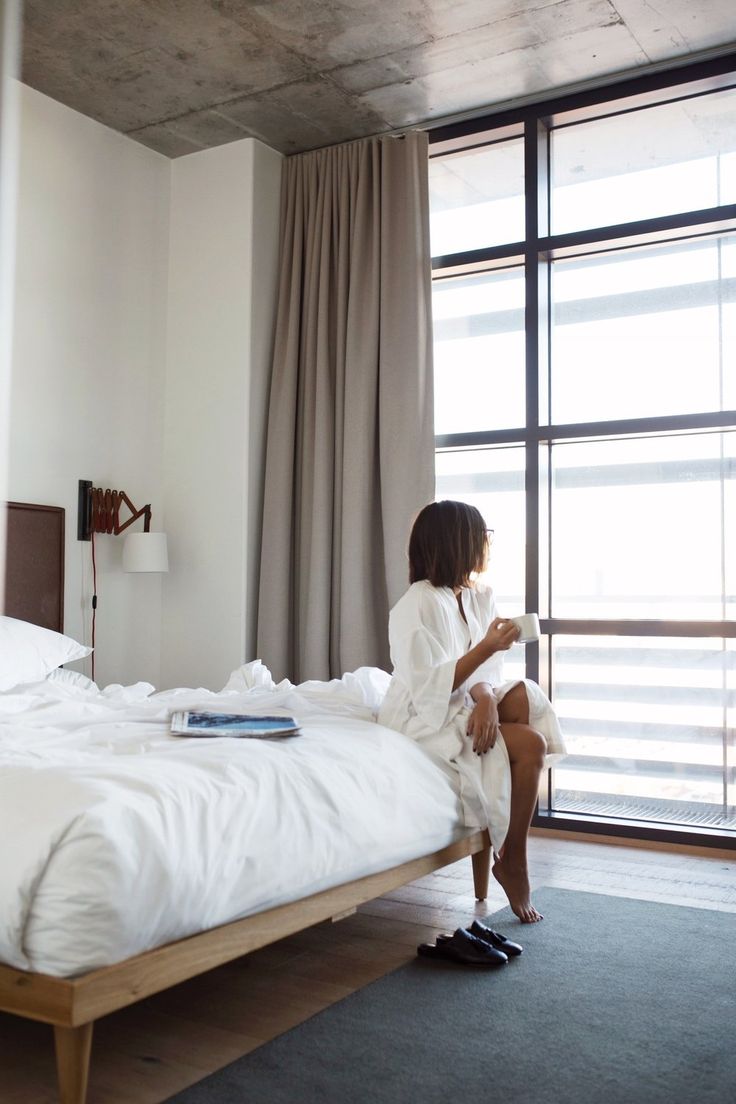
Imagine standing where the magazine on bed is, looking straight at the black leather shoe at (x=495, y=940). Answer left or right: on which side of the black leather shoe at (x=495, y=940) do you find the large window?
left

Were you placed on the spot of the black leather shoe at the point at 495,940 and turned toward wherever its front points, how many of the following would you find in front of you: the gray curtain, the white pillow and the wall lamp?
0

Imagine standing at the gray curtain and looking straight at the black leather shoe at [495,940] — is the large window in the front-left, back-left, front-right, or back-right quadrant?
front-left

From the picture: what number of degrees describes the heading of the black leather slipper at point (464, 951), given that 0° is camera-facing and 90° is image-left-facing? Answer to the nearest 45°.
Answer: approximately 270°

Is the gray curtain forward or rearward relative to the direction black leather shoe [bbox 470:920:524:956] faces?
rearward

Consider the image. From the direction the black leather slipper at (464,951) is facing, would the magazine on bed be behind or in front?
behind

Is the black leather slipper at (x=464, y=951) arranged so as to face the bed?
no

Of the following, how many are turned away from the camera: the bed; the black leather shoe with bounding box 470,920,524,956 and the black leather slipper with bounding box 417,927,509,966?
0

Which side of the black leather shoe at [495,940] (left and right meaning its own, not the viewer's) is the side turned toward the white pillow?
back

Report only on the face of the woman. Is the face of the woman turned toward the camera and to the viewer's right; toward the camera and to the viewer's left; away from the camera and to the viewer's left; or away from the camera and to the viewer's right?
away from the camera and to the viewer's right

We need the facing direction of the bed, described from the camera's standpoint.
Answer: facing the viewer and to the right of the viewer

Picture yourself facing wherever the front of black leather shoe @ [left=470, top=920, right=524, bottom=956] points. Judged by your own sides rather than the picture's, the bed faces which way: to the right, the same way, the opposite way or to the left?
the same way

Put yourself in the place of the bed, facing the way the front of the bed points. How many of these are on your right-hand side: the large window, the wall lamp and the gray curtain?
0
